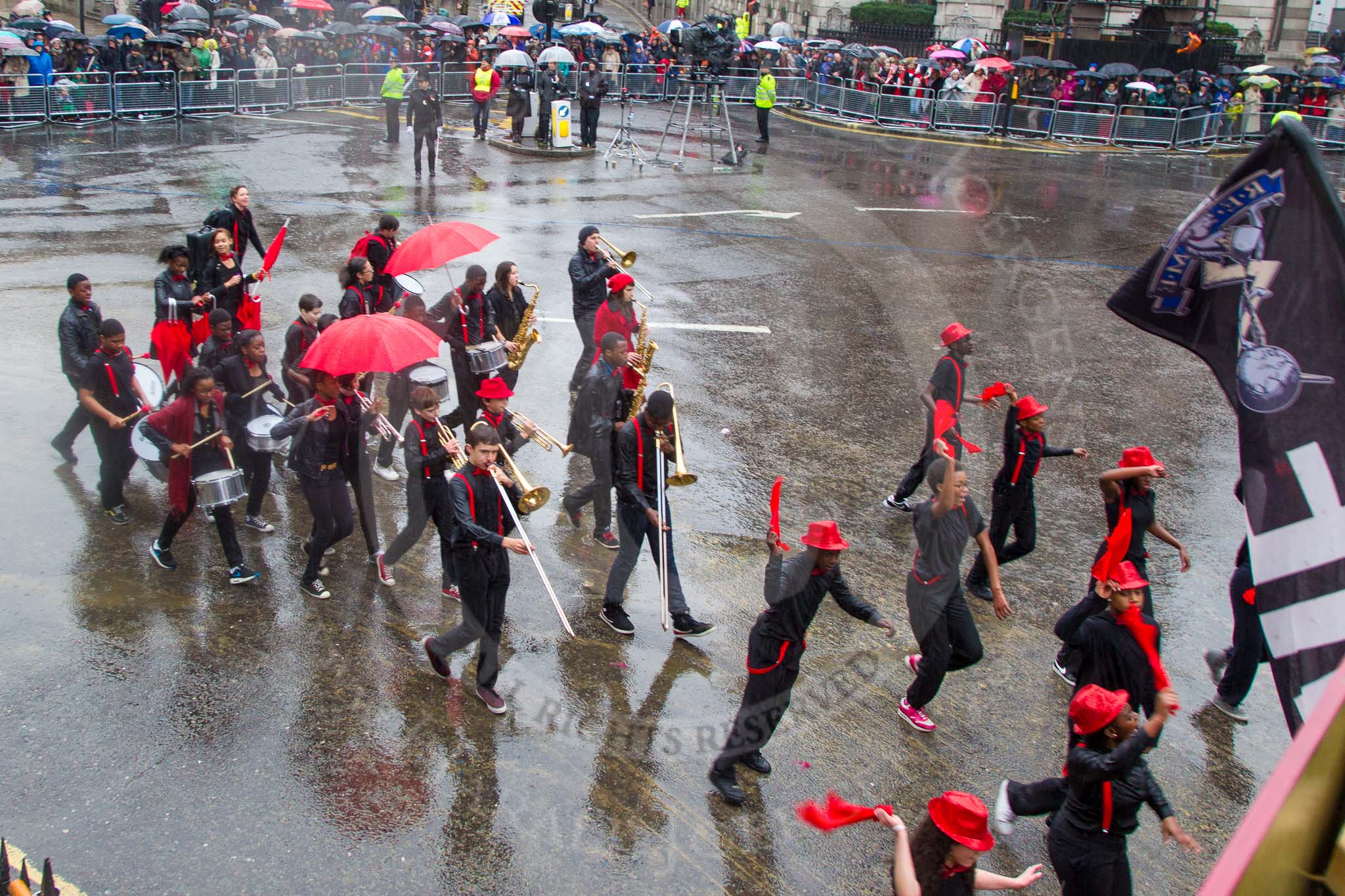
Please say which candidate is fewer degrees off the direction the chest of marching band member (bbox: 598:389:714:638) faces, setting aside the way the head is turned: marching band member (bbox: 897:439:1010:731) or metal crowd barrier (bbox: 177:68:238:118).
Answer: the marching band member

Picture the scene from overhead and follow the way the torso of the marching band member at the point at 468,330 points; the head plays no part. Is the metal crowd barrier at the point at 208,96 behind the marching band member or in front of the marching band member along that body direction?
behind

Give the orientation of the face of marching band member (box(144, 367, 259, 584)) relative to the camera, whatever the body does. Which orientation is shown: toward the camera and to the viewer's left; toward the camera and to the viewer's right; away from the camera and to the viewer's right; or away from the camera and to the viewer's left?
toward the camera and to the viewer's right
